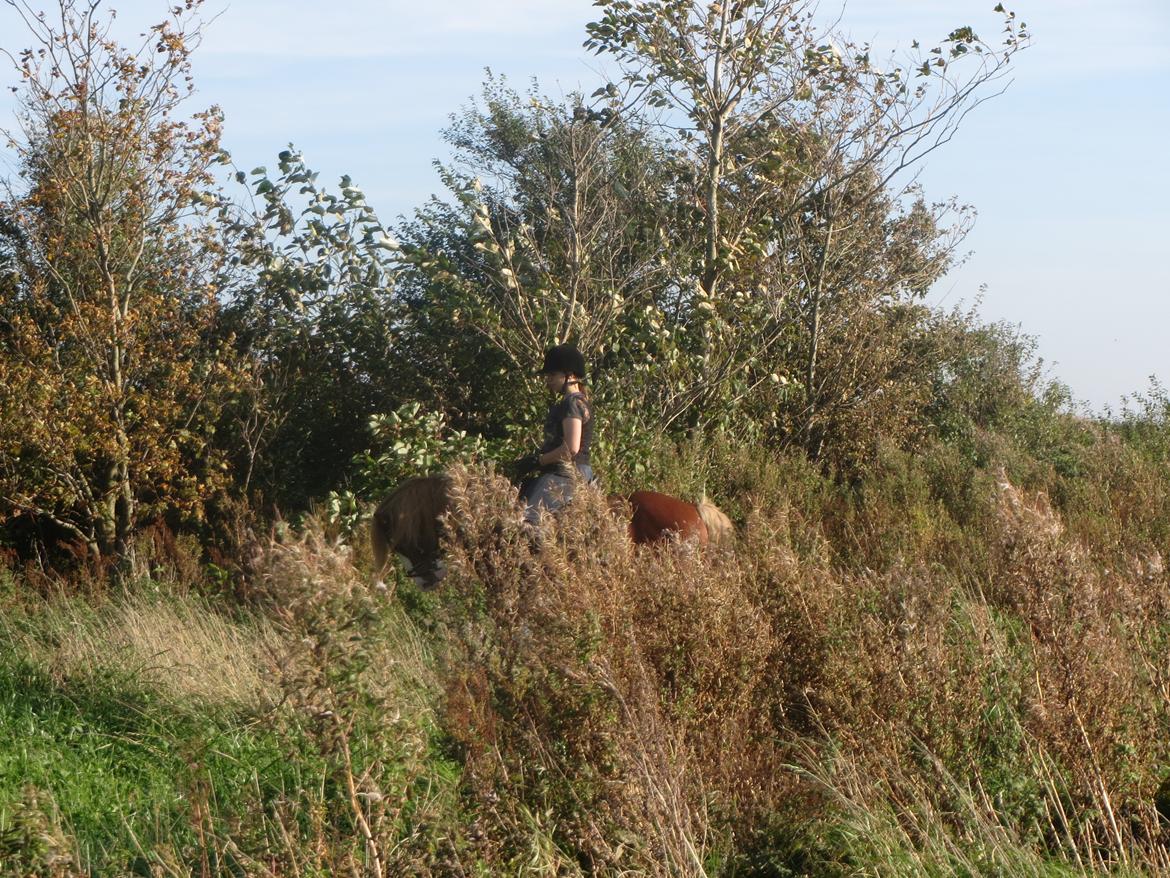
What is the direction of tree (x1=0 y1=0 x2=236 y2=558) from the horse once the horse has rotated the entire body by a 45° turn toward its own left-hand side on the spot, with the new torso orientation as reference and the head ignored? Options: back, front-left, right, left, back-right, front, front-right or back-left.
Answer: right

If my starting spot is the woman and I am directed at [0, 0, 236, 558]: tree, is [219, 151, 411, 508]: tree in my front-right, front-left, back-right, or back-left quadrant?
front-right

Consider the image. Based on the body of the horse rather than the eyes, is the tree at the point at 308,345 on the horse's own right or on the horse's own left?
on the horse's own right

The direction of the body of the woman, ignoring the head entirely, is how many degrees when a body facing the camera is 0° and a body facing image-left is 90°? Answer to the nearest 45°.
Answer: approximately 90°

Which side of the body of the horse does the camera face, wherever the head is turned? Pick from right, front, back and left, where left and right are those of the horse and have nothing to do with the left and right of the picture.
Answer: left
